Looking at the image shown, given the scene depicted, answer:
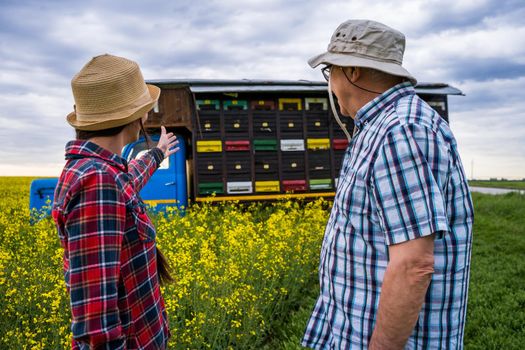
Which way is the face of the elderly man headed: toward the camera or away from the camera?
away from the camera

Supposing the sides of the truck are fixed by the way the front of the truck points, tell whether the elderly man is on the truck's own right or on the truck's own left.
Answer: on the truck's own left

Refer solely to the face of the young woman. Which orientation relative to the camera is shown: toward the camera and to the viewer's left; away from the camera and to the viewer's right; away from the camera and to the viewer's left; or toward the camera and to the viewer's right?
away from the camera and to the viewer's right

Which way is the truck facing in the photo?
to the viewer's left

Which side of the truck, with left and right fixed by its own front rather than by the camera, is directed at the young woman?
left
